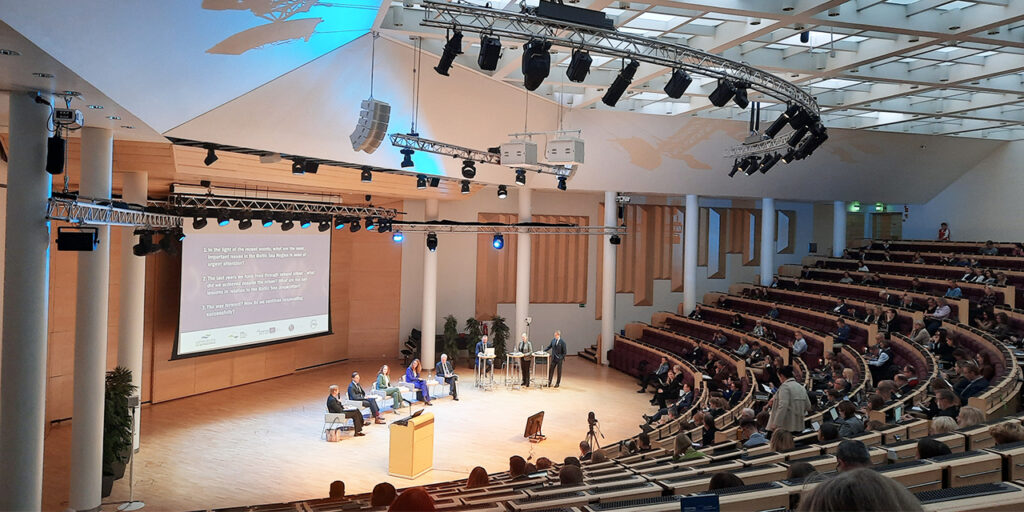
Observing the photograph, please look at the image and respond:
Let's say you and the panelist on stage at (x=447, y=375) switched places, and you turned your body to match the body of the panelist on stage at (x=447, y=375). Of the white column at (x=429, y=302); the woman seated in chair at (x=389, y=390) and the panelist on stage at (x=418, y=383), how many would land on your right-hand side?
2

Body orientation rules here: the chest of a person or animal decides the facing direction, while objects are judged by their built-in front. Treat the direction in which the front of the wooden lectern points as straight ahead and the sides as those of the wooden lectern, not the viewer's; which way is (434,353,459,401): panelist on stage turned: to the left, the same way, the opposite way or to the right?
the same way

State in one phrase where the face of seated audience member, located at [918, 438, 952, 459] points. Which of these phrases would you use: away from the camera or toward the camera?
away from the camera

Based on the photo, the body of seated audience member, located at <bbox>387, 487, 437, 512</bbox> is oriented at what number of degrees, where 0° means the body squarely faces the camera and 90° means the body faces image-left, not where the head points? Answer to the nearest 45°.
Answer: approximately 180°

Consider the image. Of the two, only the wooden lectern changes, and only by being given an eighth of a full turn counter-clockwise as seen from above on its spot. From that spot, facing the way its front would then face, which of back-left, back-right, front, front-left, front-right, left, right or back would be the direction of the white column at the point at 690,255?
front-left

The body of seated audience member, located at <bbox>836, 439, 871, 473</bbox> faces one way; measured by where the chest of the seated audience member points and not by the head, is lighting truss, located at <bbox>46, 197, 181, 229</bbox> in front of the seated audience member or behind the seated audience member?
in front

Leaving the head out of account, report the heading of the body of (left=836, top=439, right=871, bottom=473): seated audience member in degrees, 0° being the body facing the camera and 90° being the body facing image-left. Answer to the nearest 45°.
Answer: approximately 135°

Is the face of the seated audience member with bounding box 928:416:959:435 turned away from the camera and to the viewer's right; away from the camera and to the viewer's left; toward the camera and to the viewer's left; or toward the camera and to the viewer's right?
away from the camera and to the viewer's left

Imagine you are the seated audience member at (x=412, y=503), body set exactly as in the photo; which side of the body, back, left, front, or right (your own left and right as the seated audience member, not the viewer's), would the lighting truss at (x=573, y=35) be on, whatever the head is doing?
front

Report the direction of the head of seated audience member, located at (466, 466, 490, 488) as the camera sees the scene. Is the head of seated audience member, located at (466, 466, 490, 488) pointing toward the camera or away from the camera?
away from the camera

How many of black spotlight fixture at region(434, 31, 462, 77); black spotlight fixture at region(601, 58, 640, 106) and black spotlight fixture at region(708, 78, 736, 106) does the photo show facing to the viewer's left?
3

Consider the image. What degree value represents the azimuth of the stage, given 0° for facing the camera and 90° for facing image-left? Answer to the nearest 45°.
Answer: approximately 315°

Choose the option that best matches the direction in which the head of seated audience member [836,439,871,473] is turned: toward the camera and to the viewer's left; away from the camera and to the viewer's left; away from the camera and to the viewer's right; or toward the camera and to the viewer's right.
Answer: away from the camera and to the viewer's left

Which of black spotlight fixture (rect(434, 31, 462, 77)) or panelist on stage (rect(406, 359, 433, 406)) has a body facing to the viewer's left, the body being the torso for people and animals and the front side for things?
the black spotlight fixture

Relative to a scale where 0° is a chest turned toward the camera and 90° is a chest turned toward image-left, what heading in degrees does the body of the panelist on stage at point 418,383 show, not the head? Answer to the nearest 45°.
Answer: approximately 315°

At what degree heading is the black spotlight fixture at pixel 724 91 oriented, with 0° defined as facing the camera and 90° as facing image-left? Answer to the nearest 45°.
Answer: approximately 90°
